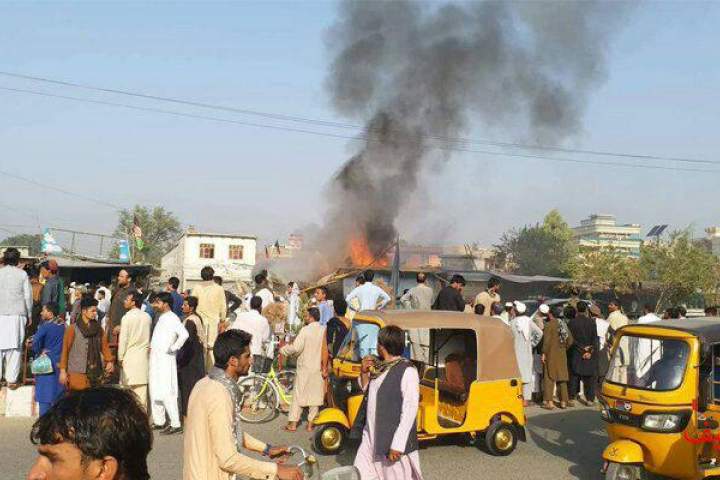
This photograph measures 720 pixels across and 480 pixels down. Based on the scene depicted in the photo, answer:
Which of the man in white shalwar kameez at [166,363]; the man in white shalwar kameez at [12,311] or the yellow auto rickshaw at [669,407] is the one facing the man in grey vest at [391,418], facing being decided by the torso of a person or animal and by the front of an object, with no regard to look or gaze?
the yellow auto rickshaw

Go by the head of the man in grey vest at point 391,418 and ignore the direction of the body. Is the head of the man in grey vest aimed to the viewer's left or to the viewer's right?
to the viewer's left

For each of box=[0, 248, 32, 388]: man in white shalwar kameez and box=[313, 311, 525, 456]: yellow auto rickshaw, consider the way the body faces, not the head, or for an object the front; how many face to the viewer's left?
1

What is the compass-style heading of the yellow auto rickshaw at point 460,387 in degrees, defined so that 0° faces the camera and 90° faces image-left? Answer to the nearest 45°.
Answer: approximately 90°

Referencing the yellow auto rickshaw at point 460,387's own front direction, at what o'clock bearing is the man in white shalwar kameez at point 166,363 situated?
The man in white shalwar kameez is roughly at 12 o'clock from the yellow auto rickshaw.

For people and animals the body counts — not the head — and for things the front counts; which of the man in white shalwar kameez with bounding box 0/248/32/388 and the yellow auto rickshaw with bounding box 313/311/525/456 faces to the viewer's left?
the yellow auto rickshaw

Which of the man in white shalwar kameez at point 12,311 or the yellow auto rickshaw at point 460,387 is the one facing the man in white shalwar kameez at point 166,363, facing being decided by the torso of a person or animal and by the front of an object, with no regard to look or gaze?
the yellow auto rickshaw

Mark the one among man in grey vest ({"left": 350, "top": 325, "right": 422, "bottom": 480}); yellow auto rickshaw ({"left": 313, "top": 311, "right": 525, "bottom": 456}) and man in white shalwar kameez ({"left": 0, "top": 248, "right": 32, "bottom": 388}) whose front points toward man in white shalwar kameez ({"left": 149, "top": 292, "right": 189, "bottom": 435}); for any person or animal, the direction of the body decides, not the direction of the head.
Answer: the yellow auto rickshaw
